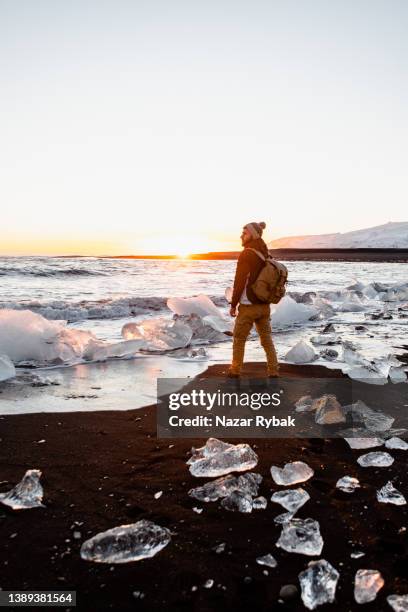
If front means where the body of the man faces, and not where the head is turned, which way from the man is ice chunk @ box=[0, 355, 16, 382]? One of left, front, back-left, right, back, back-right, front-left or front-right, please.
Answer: front-left

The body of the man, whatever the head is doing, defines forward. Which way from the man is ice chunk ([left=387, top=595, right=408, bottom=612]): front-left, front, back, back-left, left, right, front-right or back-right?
back-left

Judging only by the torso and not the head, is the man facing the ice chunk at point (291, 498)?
no

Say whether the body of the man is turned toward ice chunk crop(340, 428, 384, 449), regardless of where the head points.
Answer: no

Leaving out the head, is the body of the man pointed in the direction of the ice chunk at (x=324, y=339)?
no

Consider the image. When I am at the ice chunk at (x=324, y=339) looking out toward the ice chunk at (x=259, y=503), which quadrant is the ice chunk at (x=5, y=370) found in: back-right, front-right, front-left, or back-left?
front-right

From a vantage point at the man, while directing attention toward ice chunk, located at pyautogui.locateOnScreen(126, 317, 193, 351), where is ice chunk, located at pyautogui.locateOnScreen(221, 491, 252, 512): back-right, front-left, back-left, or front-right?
back-left

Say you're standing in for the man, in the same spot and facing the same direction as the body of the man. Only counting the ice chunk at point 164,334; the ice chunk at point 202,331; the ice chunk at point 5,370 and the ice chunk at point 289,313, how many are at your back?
0

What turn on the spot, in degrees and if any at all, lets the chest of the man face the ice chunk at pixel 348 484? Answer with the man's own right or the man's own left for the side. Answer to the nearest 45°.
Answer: approximately 135° to the man's own left

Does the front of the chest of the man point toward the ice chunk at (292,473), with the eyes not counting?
no

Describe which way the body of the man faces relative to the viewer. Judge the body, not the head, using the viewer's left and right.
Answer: facing away from the viewer and to the left of the viewer

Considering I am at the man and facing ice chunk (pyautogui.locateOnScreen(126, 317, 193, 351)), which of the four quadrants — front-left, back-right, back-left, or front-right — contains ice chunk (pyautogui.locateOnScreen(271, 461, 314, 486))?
back-left

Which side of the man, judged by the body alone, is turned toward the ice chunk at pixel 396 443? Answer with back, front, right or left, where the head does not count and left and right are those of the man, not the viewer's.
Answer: back

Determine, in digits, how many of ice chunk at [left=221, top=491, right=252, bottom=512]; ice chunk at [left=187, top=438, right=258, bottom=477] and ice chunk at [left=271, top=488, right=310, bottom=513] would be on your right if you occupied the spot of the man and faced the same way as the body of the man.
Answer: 0

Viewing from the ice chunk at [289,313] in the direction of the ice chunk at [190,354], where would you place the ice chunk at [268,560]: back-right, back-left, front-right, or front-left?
front-left
